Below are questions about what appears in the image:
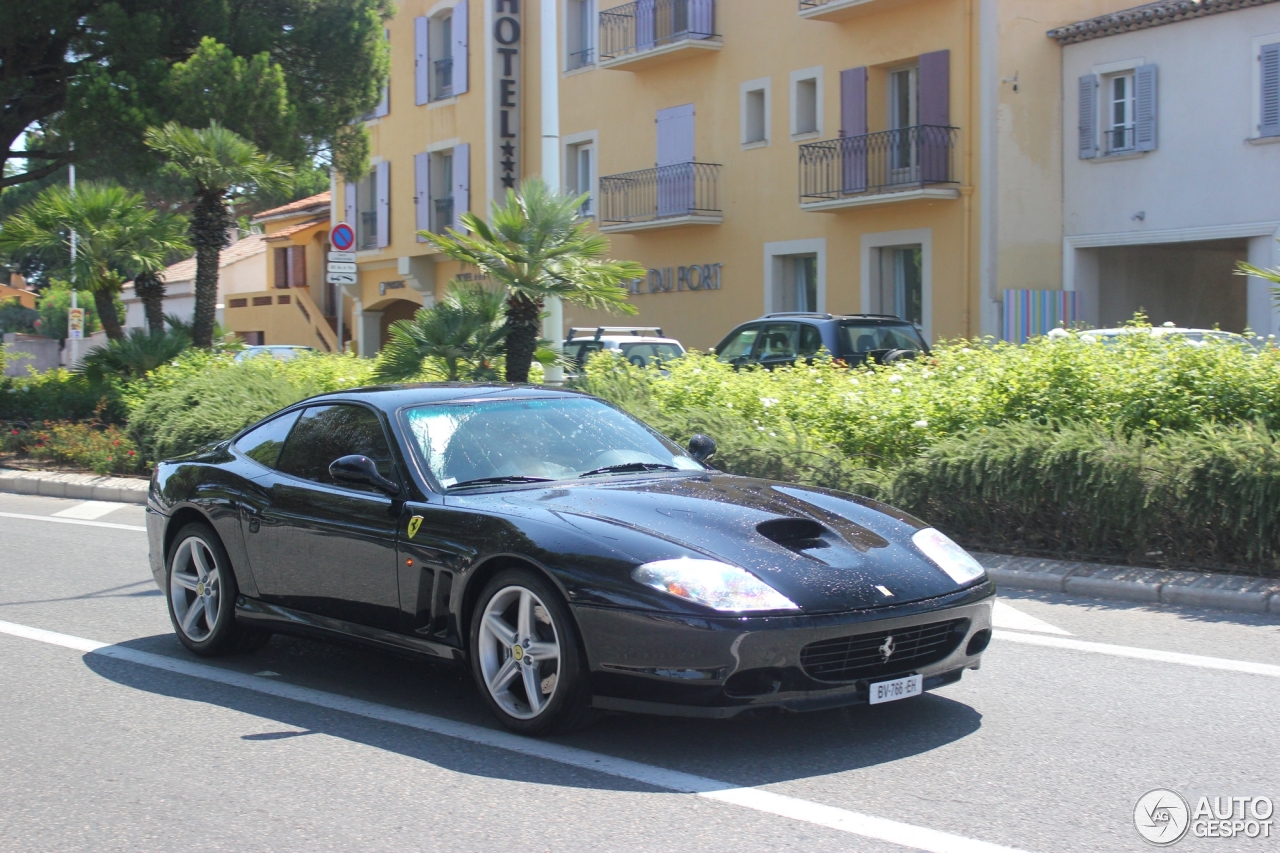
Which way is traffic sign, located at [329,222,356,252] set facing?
toward the camera

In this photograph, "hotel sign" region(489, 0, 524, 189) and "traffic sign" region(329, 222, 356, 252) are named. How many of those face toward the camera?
2

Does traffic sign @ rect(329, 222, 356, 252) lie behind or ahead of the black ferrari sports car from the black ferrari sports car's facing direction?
behind

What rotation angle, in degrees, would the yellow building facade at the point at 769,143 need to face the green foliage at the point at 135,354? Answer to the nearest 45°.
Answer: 0° — it already faces it

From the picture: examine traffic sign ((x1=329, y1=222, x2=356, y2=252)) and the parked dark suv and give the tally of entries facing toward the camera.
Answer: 1

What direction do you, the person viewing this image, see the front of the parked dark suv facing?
facing away from the viewer and to the left of the viewer

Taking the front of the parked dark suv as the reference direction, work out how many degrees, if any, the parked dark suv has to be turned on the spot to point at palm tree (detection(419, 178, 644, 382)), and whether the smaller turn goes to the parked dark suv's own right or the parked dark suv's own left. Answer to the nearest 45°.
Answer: approximately 90° to the parked dark suv's own left

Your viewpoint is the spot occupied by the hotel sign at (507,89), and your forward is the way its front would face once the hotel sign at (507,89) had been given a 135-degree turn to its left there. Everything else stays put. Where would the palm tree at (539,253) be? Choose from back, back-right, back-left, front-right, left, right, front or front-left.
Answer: back-right

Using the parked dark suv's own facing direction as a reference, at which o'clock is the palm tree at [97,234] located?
The palm tree is roughly at 11 o'clock from the parked dark suv.

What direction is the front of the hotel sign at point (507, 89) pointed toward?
toward the camera

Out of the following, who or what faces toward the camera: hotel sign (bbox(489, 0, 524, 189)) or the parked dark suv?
the hotel sign

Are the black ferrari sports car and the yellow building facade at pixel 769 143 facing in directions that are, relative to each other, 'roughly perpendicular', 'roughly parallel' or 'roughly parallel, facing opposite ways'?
roughly perpendicular

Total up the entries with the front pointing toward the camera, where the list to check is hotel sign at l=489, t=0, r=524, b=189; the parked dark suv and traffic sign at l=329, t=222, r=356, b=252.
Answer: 2

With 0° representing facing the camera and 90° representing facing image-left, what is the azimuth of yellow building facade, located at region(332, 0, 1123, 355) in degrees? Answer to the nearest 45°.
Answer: approximately 45°

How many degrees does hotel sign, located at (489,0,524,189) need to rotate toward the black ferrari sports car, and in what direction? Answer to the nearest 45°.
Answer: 0° — it already faces it

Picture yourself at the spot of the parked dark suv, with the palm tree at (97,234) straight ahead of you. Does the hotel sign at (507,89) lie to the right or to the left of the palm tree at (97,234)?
right
